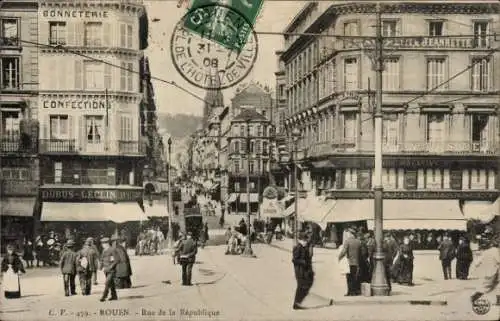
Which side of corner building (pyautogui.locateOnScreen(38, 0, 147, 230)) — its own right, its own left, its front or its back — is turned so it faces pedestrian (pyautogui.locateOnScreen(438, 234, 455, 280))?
front

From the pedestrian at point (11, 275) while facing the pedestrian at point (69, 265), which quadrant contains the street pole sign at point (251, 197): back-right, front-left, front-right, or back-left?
front-left

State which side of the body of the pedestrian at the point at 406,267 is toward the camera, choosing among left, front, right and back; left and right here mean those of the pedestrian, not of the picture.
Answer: front

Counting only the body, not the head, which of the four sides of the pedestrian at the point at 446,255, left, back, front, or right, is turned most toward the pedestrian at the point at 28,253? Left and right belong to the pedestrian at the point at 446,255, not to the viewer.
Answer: right

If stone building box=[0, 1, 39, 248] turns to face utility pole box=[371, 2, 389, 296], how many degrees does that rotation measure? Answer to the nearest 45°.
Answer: approximately 45° to its left

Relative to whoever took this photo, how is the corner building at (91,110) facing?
facing the viewer

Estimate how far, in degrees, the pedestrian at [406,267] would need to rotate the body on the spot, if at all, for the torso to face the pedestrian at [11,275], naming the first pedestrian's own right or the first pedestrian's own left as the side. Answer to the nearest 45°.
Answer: approximately 90° to the first pedestrian's own right

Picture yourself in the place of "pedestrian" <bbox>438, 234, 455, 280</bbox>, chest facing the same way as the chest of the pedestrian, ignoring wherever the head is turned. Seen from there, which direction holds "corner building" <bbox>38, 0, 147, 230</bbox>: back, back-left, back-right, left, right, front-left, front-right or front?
right
